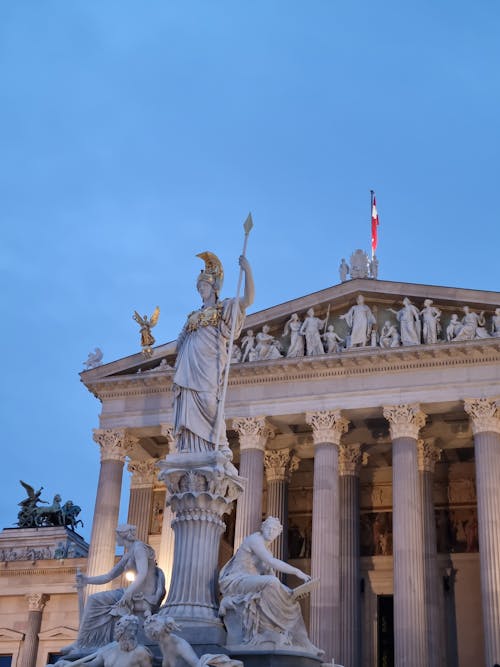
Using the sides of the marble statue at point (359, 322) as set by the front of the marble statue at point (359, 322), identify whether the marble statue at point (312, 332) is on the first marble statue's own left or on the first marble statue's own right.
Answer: on the first marble statue's own right

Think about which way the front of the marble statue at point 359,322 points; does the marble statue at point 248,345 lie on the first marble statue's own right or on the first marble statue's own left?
on the first marble statue's own right

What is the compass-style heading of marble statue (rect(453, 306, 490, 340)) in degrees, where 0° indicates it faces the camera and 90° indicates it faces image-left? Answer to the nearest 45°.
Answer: approximately 45°
